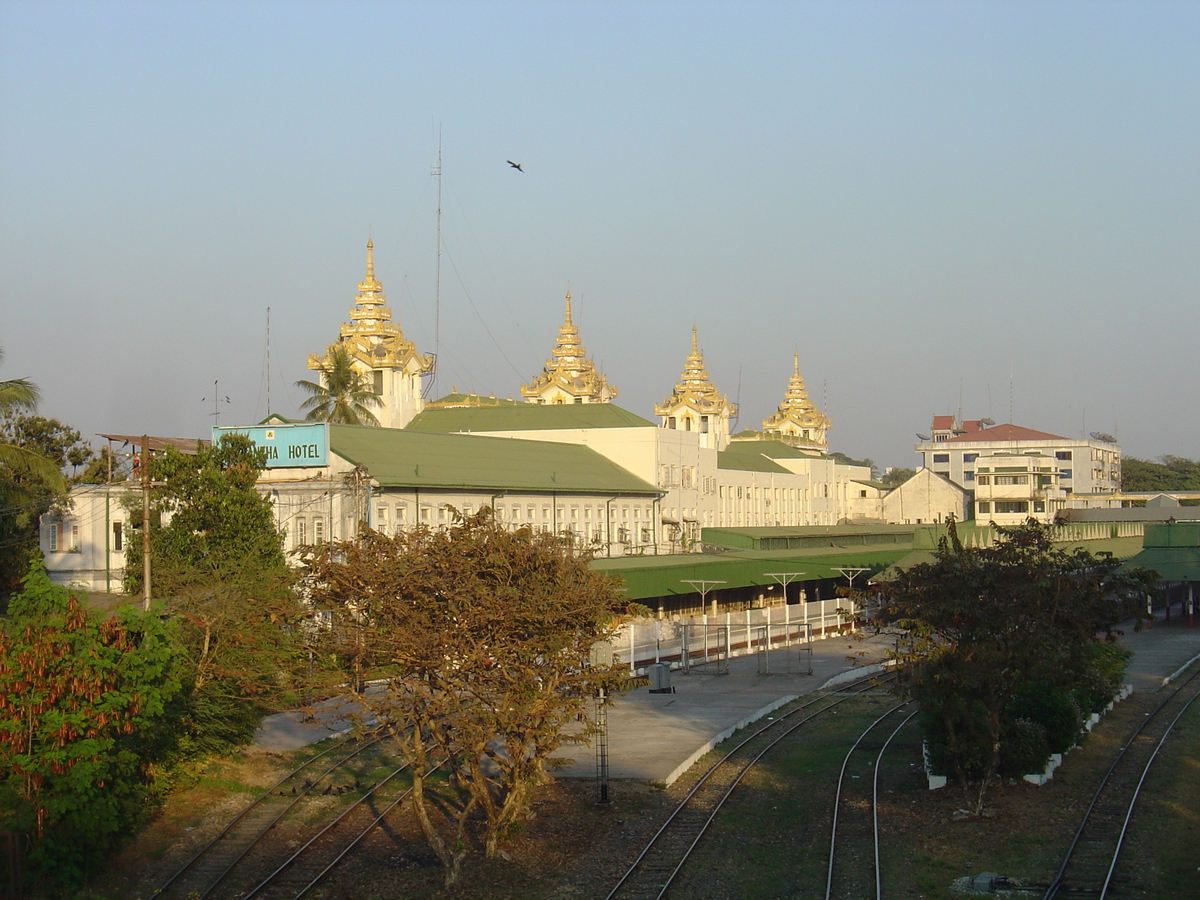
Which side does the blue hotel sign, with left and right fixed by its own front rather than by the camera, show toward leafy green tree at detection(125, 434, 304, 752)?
front

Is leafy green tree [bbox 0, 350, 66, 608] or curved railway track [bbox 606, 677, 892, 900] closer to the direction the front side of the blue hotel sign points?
the curved railway track

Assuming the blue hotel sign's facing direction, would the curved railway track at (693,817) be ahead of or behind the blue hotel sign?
ahead

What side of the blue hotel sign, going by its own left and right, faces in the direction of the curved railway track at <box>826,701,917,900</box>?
front

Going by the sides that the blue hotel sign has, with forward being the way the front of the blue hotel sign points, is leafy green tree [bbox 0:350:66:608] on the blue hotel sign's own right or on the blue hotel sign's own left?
on the blue hotel sign's own right

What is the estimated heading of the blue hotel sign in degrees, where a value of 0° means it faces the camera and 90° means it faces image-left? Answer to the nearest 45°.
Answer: approximately 0°

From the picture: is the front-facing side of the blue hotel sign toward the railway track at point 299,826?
yes

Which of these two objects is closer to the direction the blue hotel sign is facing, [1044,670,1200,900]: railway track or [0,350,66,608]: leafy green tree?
the railway track
